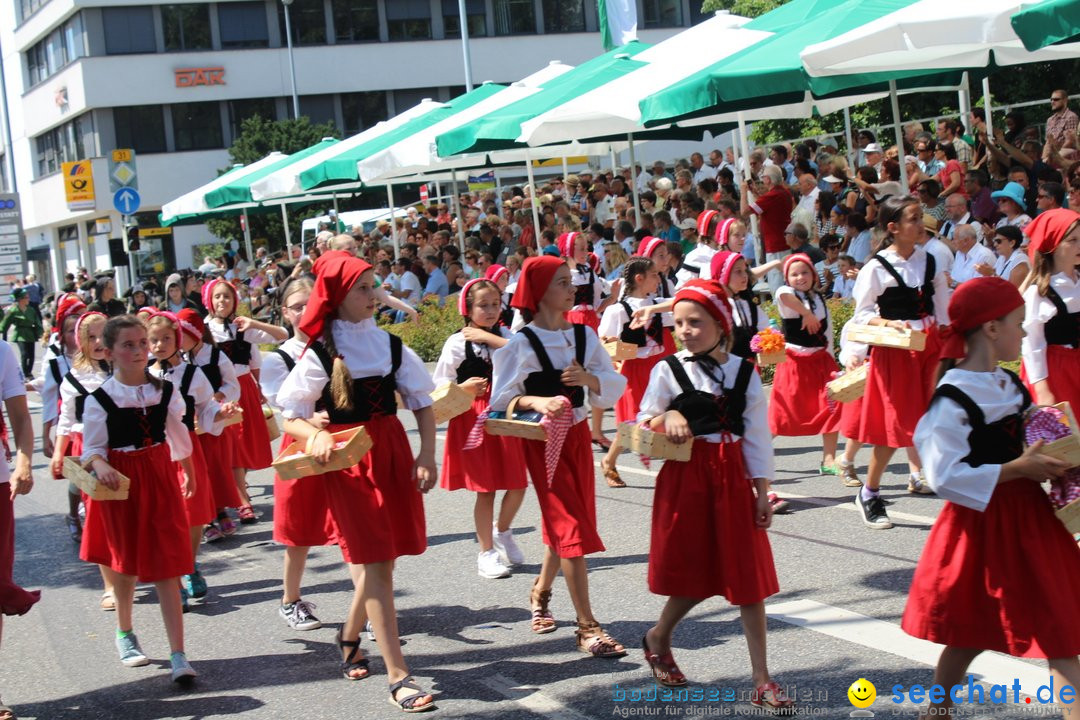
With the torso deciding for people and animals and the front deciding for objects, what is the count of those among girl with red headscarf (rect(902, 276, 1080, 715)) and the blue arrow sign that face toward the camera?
1

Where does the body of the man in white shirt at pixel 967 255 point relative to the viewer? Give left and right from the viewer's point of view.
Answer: facing the viewer and to the left of the viewer

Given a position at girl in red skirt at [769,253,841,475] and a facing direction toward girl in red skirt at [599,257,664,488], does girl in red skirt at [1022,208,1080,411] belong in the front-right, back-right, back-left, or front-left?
back-left

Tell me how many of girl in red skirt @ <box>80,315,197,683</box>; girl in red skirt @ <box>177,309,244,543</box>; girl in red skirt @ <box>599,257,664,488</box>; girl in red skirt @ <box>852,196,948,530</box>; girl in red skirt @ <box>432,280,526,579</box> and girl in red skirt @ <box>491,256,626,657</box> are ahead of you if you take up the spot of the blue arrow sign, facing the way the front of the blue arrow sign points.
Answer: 6

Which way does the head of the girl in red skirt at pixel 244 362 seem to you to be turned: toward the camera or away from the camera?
toward the camera

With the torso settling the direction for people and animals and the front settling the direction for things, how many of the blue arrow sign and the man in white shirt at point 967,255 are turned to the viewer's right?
0

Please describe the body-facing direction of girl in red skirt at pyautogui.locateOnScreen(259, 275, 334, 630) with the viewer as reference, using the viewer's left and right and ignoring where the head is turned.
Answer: facing the viewer and to the right of the viewer

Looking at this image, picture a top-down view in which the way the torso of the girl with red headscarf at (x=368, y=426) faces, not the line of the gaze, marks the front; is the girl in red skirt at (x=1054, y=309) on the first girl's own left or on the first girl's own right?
on the first girl's own left

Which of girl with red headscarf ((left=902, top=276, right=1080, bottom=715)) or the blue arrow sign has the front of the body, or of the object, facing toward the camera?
the blue arrow sign

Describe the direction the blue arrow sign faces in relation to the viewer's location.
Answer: facing the viewer

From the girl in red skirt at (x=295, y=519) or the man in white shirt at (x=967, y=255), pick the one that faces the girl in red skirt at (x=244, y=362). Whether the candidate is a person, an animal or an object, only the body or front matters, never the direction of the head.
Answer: the man in white shirt

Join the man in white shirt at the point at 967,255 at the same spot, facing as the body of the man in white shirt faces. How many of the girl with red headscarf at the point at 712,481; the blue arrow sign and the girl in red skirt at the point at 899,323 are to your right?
1

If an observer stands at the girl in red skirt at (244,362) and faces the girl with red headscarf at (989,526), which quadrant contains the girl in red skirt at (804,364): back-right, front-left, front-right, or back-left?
front-left

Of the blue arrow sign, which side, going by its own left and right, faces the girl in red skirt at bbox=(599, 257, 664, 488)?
front
